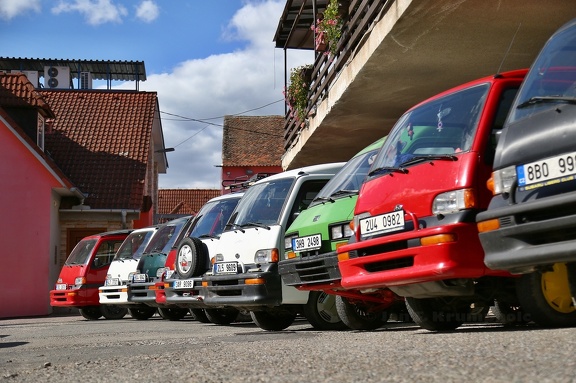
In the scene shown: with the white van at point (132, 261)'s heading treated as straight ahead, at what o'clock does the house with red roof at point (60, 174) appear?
The house with red roof is roughly at 4 o'clock from the white van.

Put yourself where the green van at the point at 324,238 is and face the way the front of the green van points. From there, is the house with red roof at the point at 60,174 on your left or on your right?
on your right

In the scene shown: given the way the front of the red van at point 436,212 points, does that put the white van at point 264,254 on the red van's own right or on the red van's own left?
on the red van's own right

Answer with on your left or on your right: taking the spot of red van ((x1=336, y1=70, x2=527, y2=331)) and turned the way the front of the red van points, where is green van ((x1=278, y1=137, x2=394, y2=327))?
on your right

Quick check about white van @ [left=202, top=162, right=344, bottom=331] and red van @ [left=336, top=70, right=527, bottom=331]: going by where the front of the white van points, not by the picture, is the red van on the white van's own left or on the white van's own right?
on the white van's own left

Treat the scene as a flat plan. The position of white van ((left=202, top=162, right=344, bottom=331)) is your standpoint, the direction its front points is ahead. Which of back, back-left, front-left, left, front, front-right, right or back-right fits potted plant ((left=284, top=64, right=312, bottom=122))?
back-right

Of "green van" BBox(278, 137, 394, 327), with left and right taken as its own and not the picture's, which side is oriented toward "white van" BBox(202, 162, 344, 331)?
right

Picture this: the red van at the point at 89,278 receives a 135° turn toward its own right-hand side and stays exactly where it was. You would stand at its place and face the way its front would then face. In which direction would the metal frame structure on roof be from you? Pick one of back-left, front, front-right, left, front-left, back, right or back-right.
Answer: front

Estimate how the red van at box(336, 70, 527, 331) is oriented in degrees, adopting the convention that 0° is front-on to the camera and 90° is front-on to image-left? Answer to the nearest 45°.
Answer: approximately 45°

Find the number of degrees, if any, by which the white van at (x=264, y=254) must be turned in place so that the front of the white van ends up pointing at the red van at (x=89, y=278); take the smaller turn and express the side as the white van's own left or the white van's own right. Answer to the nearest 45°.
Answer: approximately 90° to the white van's own right

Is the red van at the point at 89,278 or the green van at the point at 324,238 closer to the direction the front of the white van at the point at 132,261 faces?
the green van
